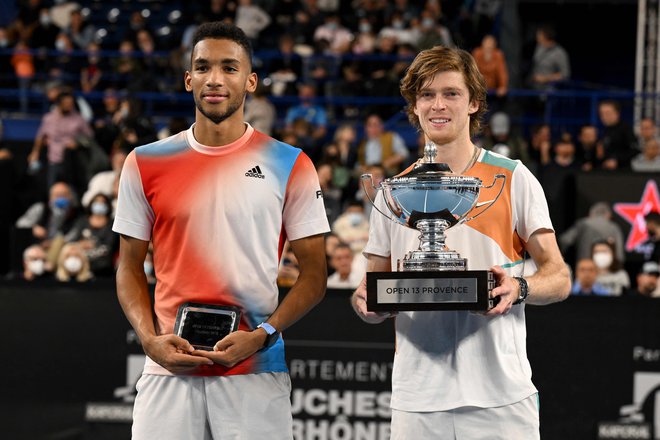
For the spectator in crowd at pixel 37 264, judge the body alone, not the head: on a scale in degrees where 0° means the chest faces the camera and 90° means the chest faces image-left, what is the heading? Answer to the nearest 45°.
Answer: approximately 0°

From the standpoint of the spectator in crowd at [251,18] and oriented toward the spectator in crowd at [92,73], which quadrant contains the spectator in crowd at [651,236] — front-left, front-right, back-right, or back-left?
back-left

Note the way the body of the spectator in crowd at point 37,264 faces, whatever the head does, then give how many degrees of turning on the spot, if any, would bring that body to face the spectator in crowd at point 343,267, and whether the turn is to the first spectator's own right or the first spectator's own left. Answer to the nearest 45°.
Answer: approximately 45° to the first spectator's own left

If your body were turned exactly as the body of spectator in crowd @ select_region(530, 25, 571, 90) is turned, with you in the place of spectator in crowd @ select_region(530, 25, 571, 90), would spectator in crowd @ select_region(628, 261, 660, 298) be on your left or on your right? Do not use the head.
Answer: on your left

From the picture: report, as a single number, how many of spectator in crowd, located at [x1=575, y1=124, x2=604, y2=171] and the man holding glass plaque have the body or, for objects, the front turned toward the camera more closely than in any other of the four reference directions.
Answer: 2

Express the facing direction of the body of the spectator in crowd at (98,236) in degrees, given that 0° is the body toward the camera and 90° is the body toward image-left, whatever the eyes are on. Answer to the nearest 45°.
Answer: approximately 0°
